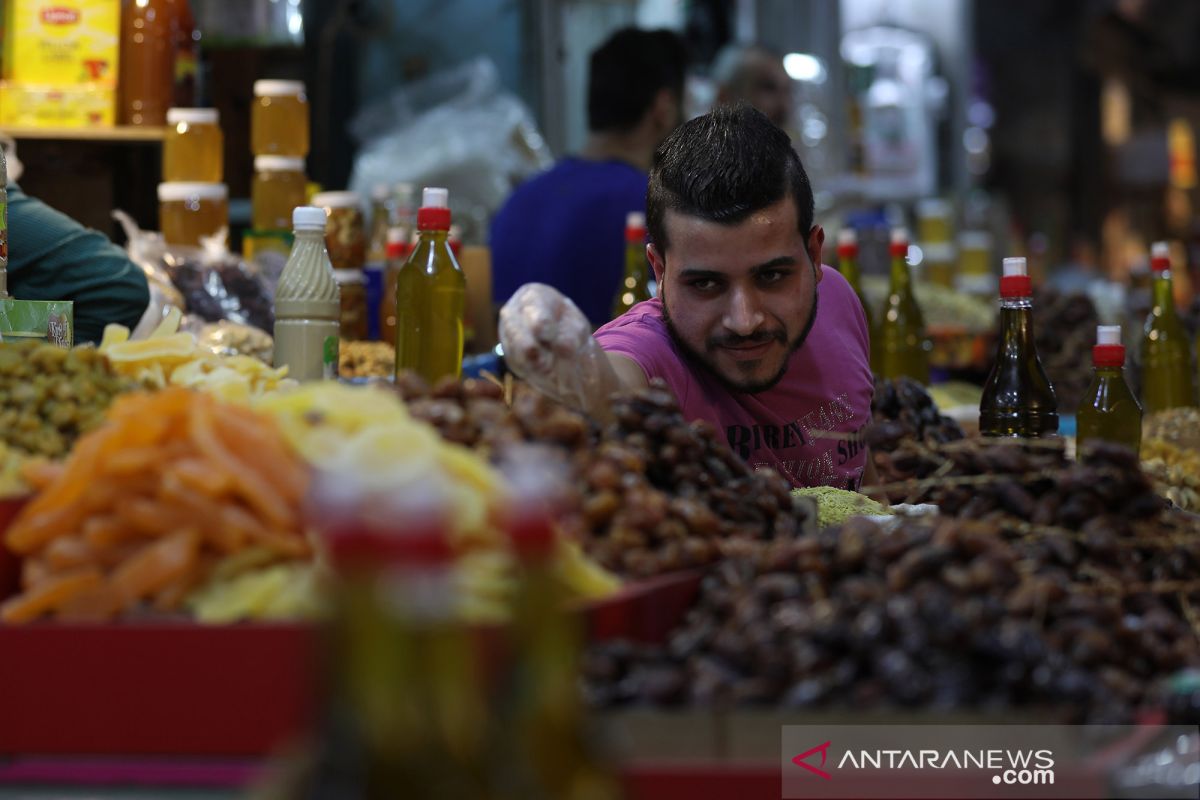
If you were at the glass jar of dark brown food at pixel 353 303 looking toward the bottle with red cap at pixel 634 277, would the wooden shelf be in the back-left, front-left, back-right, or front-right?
back-left

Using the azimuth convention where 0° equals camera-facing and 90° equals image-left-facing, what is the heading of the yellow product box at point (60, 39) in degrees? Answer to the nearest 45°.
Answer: approximately 0°

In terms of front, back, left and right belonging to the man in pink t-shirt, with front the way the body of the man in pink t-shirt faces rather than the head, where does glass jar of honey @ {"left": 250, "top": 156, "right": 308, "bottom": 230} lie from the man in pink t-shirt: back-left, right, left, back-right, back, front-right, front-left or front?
back-right

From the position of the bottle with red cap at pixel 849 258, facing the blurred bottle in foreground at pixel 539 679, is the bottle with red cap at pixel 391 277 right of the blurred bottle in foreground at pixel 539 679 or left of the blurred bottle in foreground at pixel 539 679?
right

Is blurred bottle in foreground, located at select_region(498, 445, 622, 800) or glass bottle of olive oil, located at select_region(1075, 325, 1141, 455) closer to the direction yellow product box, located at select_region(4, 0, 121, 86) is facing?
the blurred bottle in foreground

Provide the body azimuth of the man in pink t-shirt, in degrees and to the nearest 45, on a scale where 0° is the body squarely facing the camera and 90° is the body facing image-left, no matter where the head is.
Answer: approximately 0°

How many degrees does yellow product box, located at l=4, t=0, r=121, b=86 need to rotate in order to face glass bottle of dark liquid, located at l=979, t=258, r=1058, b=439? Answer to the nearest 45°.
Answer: approximately 45° to its left
